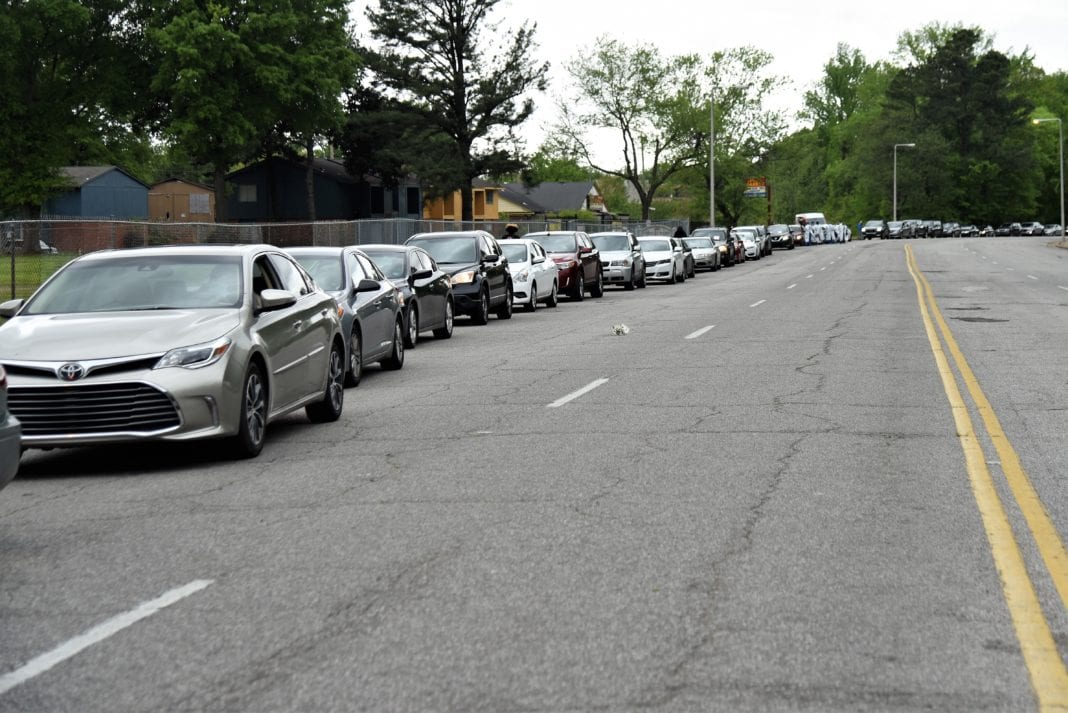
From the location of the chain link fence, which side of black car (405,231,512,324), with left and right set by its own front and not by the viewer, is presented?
right

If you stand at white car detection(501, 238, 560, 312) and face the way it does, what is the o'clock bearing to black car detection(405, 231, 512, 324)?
The black car is roughly at 11 o'clock from the white car.

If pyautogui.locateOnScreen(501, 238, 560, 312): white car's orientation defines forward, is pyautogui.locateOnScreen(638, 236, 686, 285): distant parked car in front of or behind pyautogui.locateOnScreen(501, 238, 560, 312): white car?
behind

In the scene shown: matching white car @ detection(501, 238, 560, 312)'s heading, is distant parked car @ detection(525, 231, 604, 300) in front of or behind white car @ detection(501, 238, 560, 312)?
behind

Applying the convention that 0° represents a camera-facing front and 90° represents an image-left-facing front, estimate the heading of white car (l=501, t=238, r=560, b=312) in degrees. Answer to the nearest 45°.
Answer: approximately 45°

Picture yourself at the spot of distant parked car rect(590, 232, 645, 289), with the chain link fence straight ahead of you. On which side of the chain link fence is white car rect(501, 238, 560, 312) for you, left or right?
left

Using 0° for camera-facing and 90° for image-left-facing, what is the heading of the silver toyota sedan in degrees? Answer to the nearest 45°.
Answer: approximately 45°
